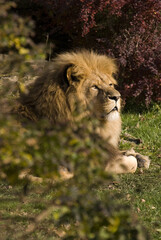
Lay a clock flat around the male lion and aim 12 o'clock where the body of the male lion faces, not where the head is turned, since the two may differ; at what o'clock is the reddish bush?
The reddish bush is roughly at 8 o'clock from the male lion.

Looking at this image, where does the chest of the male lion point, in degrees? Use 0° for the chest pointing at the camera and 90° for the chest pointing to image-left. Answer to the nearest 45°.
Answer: approximately 315°
